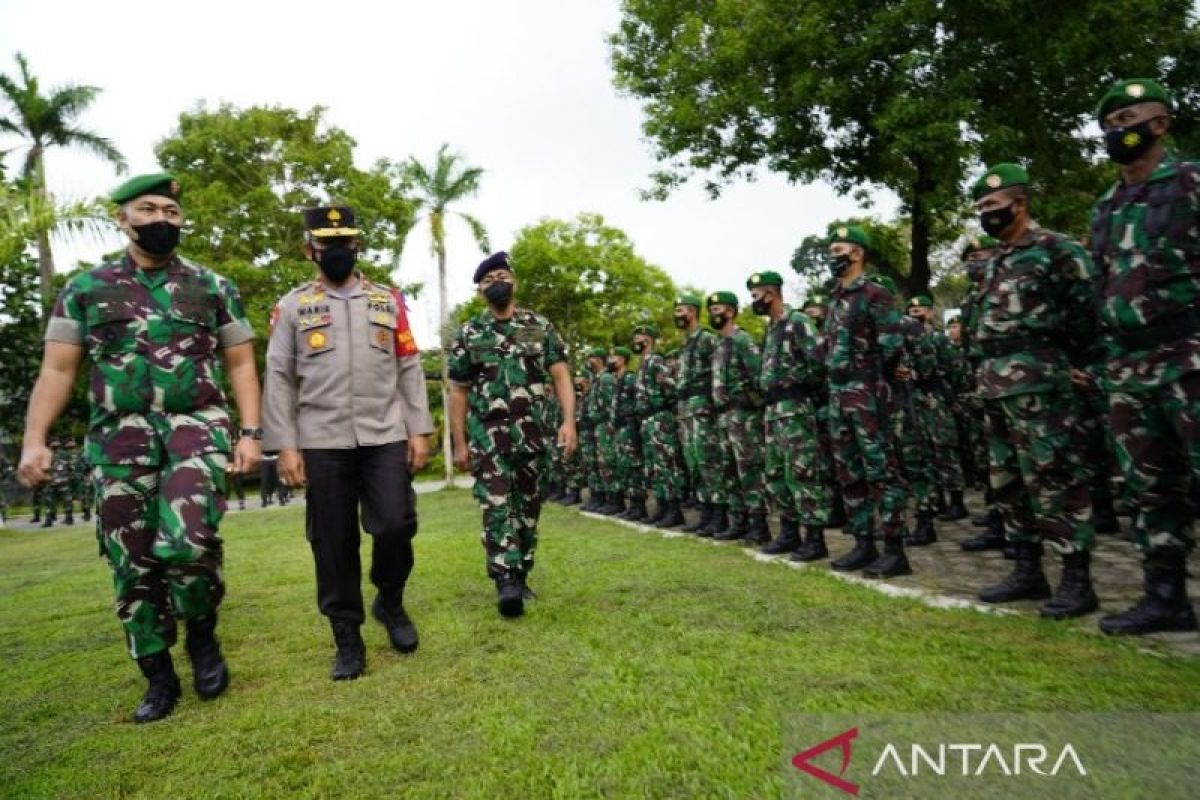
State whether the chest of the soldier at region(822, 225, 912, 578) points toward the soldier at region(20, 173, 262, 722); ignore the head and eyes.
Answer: yes

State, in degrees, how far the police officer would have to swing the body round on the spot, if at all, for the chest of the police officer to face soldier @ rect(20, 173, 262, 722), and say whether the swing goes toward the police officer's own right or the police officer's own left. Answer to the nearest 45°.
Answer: approximately 90° to the police officer's own right

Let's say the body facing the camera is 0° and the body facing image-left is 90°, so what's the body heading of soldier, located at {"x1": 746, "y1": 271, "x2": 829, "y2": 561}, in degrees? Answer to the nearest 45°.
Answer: approximately 45°

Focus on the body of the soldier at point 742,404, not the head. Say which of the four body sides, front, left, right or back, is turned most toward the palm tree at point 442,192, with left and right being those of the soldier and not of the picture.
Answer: right

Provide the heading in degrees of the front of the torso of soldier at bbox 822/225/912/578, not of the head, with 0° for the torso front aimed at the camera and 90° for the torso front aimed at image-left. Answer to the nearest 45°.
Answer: approximately 45°

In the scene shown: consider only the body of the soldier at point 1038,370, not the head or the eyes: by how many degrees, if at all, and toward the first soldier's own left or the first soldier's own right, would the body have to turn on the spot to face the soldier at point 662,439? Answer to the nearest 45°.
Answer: approximately 90° to the first soldier's own right

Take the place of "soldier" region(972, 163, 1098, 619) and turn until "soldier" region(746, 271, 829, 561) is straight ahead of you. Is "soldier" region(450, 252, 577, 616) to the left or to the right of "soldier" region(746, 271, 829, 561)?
left

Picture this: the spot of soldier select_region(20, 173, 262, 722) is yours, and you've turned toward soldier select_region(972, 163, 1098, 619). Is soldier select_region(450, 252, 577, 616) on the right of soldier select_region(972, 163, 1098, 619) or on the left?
left

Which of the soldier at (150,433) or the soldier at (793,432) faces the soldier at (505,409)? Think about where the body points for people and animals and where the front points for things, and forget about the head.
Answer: the soldier at (793,432)

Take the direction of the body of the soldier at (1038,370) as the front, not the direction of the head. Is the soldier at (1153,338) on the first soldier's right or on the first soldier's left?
on the first soldier's left
